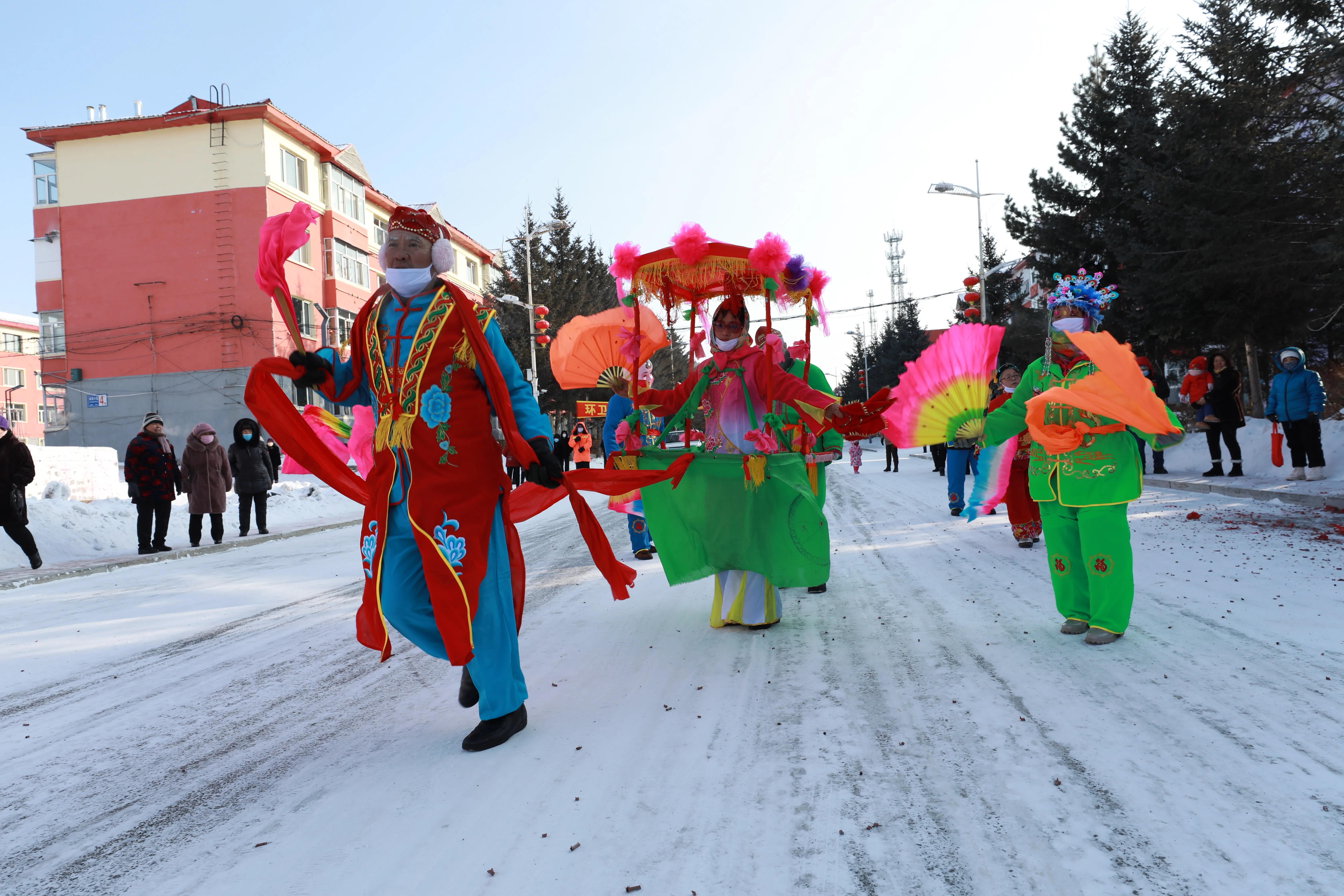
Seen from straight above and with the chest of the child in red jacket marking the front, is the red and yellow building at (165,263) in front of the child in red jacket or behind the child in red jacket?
in front

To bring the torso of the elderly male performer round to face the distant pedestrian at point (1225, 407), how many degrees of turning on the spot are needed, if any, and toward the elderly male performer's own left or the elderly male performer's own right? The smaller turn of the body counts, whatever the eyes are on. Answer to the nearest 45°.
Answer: approximately 180°

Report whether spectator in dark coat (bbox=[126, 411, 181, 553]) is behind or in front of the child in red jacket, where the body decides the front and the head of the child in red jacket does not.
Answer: in front

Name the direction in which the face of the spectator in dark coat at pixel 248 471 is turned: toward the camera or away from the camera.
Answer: toward the camera

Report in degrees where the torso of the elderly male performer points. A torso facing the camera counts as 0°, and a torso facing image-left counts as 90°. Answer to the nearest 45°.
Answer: approximately 45°

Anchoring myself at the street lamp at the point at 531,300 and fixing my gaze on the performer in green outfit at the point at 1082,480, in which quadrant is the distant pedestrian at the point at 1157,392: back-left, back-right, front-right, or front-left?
front-left

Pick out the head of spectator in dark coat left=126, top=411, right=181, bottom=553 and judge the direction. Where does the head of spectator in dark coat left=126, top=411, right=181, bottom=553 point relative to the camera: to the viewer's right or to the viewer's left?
to the viewer's right

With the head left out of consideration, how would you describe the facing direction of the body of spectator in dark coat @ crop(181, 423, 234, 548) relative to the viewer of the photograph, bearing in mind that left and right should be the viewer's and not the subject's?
facing the viewer

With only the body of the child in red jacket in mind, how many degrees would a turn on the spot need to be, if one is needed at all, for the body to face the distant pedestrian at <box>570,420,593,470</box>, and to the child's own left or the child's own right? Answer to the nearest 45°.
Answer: approximately 45° to the child's own right

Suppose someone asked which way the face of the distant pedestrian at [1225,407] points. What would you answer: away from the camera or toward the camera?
toward the camera

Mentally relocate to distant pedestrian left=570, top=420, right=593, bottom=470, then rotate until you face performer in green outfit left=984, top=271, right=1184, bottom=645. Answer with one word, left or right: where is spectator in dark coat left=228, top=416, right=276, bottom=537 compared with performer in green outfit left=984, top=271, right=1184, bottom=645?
right

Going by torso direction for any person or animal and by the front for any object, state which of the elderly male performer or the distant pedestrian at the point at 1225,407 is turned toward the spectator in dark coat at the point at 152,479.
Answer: the distant pedestrian

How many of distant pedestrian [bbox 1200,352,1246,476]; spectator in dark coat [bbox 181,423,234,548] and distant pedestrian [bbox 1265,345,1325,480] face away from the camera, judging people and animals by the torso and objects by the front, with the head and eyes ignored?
0
